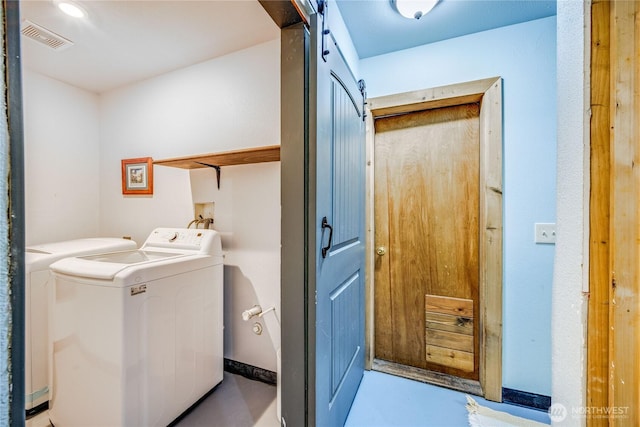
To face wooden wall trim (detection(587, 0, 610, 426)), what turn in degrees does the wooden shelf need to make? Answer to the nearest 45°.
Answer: approximately 90° to its left

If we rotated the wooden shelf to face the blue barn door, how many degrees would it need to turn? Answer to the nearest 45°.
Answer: approximately 90° to its left

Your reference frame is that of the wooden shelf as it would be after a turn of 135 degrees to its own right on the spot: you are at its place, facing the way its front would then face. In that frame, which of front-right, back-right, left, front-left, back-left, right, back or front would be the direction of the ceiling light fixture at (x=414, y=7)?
back-right

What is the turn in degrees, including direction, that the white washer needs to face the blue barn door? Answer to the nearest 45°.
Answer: approximately 90° to its left

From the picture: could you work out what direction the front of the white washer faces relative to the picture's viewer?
facing the viewer and to the left of the viewer

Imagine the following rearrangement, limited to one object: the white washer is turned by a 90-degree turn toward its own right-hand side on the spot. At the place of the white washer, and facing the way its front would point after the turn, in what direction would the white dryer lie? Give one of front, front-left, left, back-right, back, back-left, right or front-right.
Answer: front

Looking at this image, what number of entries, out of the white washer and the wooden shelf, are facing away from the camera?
0

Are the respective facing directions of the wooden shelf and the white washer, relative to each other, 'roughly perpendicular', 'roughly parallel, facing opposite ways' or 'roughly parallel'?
roughly parallel

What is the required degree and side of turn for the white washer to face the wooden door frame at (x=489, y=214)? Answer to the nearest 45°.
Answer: approximately 90° to its left

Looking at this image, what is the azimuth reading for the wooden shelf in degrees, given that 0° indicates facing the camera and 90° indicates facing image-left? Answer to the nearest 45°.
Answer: approximately 45°
